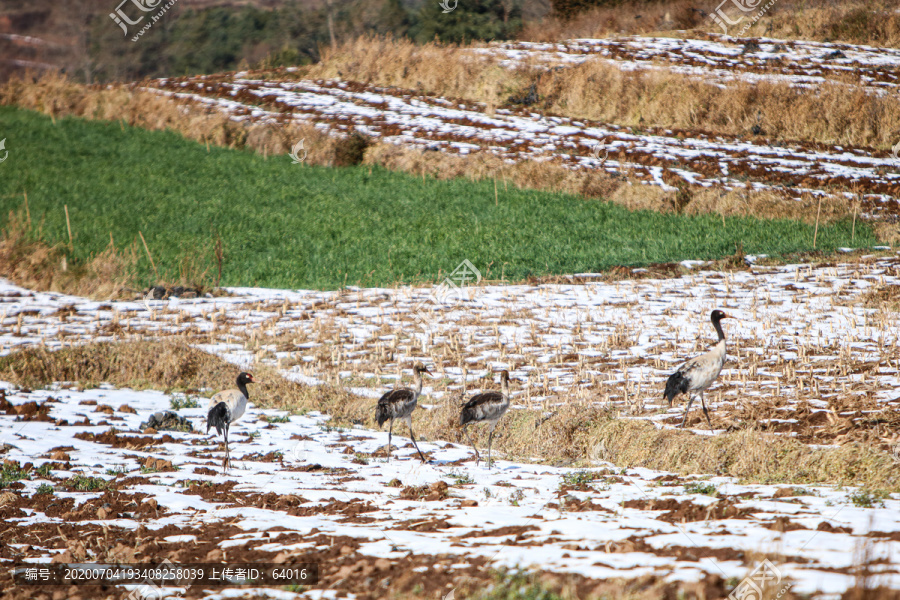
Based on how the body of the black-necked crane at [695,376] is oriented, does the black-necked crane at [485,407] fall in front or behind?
behind

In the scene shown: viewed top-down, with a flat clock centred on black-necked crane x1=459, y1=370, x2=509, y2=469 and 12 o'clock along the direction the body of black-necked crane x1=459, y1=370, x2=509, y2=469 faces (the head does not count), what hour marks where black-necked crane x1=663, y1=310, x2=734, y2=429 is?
black-necked crane x1=663, y1=310, x2=734, y2=429 is roughly at 12 o'clock from black-necked crane x1=459, y1=370, x2=509, y2=469.

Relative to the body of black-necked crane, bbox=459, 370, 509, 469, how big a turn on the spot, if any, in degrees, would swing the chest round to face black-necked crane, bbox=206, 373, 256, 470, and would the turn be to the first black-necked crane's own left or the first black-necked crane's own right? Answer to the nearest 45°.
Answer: approximately 180°

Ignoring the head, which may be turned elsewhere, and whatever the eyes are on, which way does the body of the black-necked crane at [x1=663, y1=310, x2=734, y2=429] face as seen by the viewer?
to the viewer's right

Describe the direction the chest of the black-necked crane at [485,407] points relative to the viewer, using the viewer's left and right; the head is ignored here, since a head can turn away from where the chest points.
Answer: facing to the right of the viewer

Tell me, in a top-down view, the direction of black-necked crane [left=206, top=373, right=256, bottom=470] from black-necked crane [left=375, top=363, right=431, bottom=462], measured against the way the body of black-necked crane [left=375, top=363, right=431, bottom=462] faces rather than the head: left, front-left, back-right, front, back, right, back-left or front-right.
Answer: back

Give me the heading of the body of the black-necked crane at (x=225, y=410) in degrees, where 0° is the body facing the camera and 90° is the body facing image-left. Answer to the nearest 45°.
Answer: approximately 270°

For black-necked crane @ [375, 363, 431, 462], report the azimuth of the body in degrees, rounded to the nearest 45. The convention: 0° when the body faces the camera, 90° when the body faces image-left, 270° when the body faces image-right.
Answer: approximately 270°
